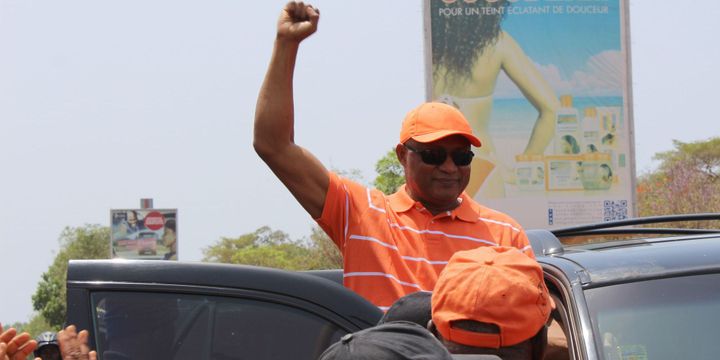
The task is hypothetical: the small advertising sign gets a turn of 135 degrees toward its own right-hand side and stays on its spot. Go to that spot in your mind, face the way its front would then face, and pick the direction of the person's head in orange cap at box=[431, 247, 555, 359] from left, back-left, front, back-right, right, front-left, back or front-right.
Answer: back-left

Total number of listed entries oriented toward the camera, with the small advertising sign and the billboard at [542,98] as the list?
2

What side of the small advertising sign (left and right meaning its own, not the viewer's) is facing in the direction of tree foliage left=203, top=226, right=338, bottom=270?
left

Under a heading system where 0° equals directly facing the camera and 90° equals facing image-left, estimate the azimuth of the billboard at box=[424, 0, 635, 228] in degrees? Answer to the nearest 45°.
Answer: approximately 0°

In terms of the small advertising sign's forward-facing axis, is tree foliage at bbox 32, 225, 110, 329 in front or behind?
behind

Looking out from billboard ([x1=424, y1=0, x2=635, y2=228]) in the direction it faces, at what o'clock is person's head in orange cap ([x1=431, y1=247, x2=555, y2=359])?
The person's head in orange cap is roughly at 12 o'clock from the billboard.
